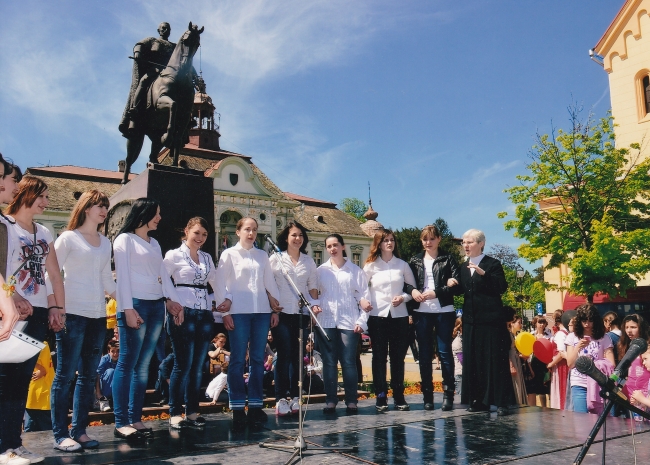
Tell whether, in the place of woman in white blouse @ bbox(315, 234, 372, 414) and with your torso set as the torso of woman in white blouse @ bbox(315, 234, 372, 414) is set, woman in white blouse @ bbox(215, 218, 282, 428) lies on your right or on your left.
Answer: on your right

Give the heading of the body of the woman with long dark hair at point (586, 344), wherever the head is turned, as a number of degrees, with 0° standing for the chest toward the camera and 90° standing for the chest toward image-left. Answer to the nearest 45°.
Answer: approximately 0°

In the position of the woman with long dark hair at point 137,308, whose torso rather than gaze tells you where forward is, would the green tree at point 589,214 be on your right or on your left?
on your left
